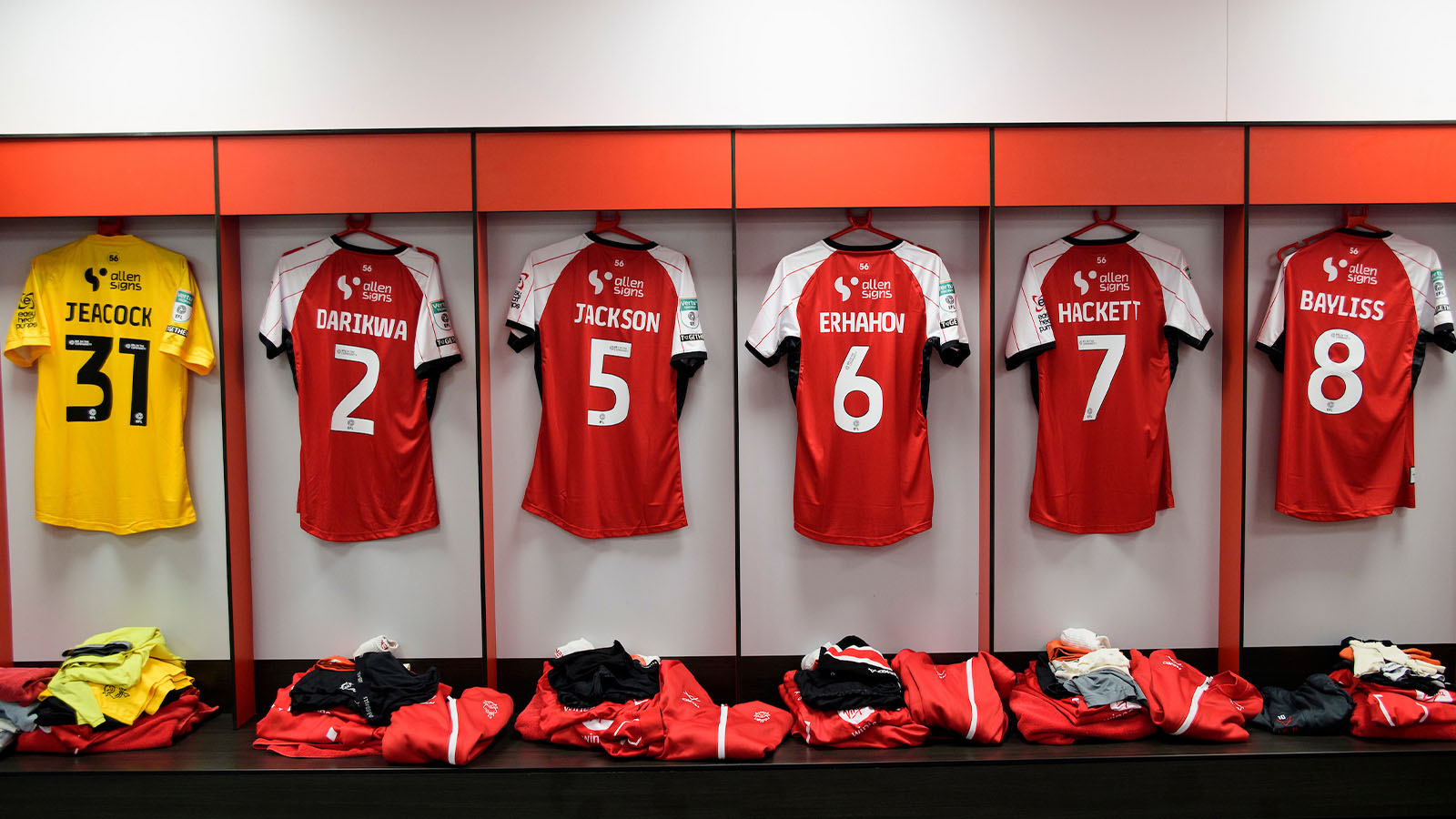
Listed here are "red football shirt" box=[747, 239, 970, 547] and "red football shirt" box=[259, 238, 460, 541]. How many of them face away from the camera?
2

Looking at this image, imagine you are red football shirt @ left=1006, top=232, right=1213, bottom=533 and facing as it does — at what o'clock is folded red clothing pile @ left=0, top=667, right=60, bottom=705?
The folded red clothing pile is roughly at 8 o'clock from the red football shirt.

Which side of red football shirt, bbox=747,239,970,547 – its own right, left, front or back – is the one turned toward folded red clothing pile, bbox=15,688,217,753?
left

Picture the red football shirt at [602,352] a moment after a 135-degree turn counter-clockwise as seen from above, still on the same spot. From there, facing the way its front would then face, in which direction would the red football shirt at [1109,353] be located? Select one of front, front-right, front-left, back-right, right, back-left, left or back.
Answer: back-left

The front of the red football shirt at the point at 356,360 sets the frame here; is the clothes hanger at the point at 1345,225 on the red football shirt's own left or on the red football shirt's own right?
on the red football shirt's own right

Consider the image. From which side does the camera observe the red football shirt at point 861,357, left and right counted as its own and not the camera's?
back

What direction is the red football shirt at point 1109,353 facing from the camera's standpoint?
away from the camera

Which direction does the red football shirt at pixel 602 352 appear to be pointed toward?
away from the camera

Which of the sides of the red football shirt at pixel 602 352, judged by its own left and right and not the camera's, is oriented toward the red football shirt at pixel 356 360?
left

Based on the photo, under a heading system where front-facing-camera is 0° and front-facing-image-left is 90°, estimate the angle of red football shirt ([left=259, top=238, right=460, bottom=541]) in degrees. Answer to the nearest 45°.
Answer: approximately 180°
